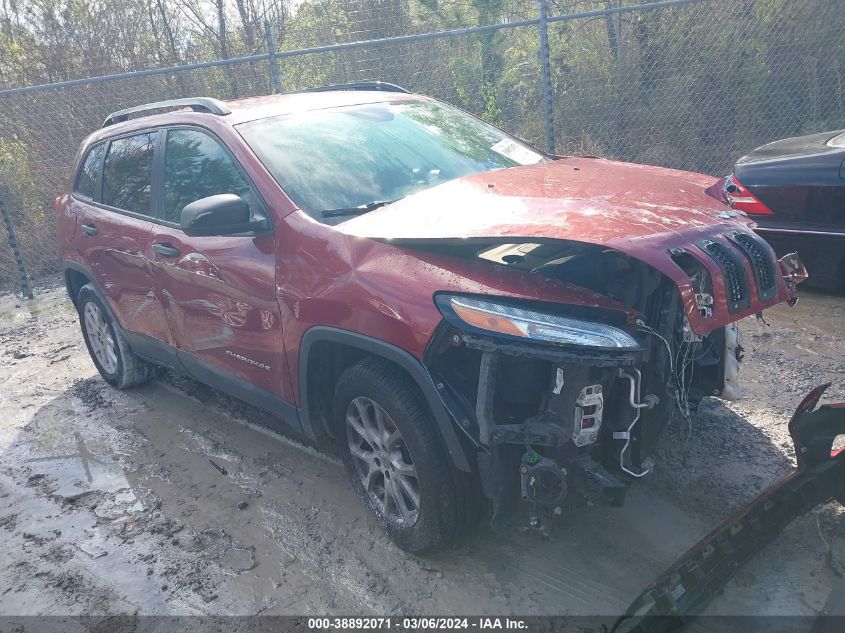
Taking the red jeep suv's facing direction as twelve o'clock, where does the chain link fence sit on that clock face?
The chain link fence is roughly at 8 o'clock from the red jeep suv.

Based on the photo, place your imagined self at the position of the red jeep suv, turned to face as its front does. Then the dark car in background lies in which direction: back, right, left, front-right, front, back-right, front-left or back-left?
left

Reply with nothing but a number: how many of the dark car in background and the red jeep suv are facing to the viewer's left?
0

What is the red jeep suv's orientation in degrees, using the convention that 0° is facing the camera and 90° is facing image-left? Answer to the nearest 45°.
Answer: approximately 315°
